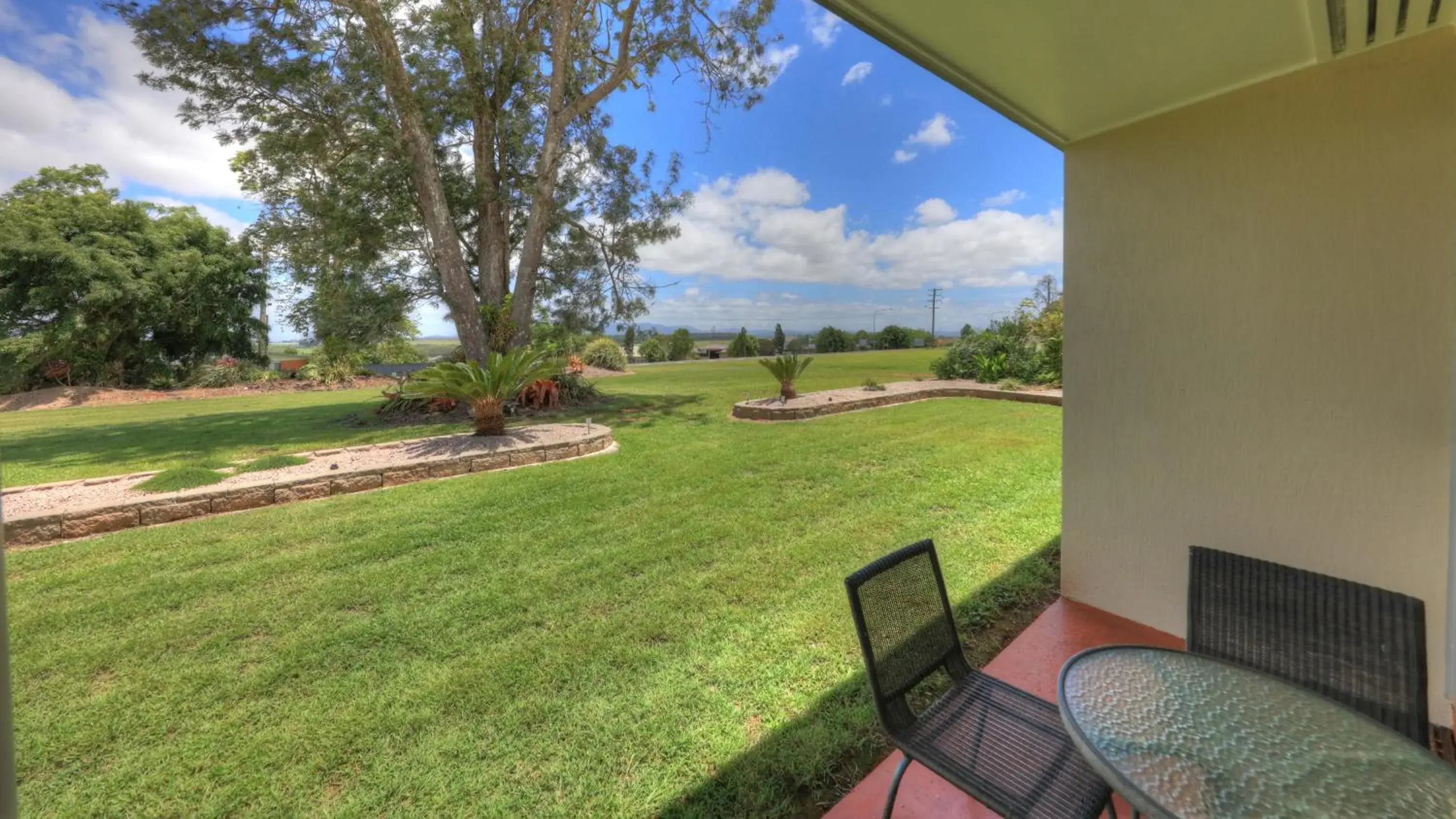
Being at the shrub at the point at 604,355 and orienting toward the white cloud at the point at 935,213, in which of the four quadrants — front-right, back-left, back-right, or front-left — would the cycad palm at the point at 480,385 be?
back-right

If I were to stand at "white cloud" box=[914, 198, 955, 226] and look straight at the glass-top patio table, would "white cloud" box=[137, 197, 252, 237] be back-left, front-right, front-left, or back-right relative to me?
front-right

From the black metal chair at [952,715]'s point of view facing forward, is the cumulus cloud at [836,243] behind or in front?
behind

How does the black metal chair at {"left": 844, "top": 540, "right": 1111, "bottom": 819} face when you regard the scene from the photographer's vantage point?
facing the viewer and to the right of the viewer

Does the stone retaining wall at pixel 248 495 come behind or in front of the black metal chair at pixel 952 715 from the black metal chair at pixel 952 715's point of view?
behind

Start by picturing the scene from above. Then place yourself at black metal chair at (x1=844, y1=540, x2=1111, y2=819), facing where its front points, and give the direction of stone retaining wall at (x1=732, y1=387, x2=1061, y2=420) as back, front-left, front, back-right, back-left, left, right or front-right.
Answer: back-left

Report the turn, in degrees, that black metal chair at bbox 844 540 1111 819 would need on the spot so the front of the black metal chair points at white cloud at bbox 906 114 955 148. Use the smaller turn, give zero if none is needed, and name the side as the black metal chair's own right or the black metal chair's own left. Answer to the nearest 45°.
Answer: approximately 135° to the black metal chair's own left

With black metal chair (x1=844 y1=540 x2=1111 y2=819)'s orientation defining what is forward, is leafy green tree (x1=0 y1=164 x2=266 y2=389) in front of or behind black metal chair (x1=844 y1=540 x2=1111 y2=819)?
behind

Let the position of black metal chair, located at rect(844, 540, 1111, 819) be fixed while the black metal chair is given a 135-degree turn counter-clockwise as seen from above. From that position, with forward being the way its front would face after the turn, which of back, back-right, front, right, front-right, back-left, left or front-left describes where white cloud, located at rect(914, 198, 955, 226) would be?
front
